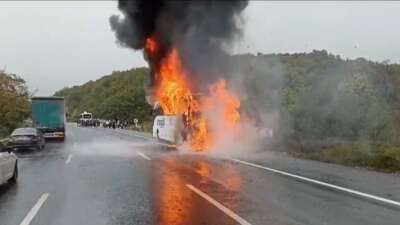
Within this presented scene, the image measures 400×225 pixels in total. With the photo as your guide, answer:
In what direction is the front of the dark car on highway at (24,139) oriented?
away from the camera

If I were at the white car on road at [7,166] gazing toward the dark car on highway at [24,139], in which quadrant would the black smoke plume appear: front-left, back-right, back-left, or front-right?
front-right

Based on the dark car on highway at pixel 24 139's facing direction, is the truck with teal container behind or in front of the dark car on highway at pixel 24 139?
in front

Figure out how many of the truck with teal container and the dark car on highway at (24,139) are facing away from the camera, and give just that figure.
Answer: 2

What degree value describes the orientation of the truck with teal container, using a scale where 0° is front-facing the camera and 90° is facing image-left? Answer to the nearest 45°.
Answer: approximately 180°

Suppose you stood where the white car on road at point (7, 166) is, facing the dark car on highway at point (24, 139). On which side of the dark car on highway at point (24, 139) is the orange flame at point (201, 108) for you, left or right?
right

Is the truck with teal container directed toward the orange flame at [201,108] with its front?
no

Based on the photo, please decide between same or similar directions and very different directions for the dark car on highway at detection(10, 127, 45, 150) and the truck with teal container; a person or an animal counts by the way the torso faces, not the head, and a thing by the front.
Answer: same or similar directions
